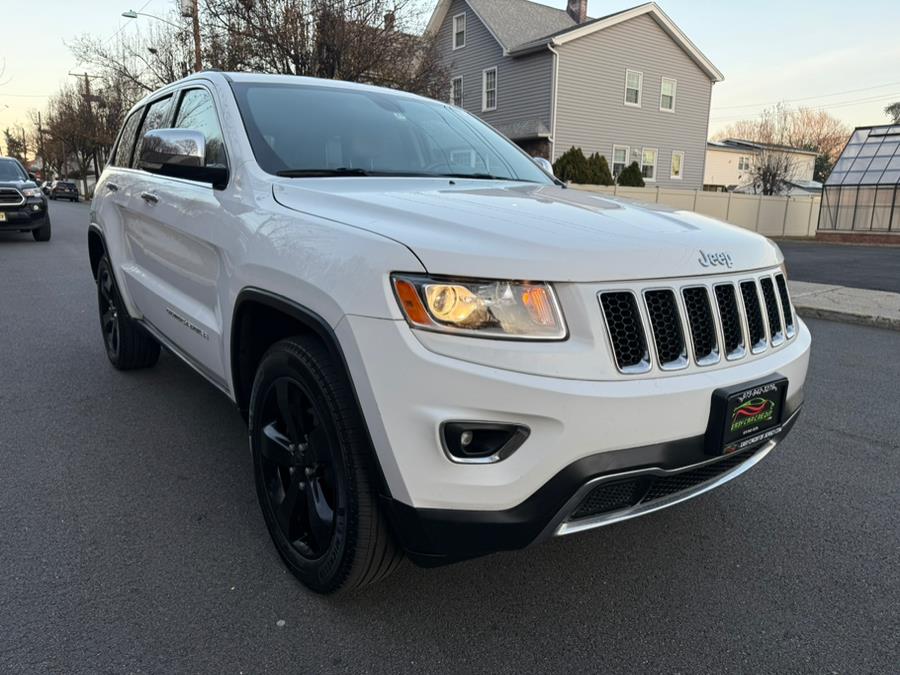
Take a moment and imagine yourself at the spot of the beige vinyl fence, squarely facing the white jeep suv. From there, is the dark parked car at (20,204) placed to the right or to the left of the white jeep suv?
right

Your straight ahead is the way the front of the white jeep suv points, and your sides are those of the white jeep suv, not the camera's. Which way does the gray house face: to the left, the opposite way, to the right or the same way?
to the right

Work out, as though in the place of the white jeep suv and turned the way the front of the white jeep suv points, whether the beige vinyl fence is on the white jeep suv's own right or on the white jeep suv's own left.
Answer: on the white jeep suv's own left

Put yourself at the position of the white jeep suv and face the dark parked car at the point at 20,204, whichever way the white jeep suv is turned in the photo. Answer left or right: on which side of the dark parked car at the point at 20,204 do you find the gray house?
right

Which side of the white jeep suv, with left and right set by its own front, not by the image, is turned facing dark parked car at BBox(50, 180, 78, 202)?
back

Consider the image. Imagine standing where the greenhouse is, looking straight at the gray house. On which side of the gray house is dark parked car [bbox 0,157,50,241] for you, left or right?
left

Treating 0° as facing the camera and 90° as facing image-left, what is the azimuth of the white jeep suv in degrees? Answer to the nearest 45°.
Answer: approximately 315°

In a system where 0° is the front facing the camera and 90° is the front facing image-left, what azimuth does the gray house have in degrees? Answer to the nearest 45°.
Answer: approximately 45°

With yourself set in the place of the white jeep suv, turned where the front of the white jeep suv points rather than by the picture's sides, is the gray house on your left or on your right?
on your left

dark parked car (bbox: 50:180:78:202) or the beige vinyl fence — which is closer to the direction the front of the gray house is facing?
the dark parked car

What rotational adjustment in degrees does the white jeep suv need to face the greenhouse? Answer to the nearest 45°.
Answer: approximately 90° to its left
